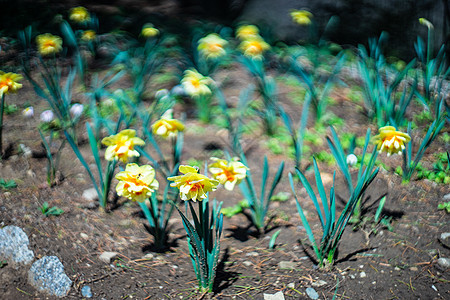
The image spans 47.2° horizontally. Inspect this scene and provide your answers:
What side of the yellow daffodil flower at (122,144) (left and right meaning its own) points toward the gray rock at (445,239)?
left

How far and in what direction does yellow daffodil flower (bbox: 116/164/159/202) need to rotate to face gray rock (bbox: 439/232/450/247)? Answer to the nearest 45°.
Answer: approximately 90° to its left

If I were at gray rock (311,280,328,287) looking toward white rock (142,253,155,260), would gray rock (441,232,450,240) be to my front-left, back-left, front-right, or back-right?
back-right

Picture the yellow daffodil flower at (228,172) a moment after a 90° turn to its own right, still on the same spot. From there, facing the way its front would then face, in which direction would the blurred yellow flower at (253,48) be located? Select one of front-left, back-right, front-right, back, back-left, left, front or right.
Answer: right

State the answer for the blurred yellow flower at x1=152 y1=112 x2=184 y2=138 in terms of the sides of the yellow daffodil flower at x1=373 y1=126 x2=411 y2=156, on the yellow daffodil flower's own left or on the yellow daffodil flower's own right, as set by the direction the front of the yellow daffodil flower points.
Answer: on the yellow daffodil flower's own right

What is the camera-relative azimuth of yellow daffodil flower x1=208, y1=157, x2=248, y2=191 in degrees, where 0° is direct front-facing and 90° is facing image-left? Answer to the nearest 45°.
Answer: approximately 0°

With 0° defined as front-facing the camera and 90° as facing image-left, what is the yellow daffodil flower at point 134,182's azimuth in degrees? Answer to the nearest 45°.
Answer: approximately 0°
